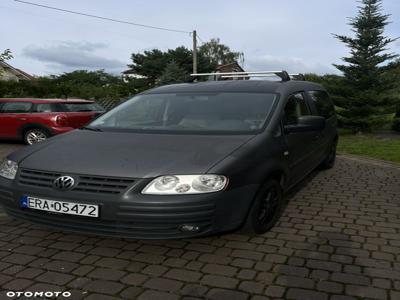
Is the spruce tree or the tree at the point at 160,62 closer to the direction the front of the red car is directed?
the tree

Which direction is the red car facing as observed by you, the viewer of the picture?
facing away from the viewer and to the left of the viewer

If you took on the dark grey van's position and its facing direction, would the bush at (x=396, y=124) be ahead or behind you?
behind

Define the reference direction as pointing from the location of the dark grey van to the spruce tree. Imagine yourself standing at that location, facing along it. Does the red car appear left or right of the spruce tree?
left

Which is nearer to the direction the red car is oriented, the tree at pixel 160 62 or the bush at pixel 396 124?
the tree

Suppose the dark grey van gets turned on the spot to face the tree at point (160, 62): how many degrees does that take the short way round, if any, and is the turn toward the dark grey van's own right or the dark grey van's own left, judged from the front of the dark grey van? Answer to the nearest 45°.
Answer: approximately 135° to the dark grey van's own right

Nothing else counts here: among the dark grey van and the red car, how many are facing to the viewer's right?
0

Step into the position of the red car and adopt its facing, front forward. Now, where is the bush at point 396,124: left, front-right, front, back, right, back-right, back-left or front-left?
back-right

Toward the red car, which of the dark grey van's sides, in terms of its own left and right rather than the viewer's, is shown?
right

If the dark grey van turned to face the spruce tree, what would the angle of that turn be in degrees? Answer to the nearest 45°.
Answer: approximately 180°

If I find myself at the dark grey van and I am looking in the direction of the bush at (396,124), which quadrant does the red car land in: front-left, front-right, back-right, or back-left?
front-left

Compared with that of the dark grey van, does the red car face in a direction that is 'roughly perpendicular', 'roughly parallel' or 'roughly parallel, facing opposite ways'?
roughly perpendicular

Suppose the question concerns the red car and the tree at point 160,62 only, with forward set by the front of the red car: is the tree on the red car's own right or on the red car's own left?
on the red car's own right
